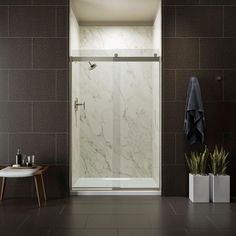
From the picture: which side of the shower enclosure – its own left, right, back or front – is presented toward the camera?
front

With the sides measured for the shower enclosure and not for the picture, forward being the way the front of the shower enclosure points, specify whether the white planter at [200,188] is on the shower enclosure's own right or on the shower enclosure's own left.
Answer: on the shower enclosure's own left

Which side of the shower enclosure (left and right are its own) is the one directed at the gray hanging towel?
left

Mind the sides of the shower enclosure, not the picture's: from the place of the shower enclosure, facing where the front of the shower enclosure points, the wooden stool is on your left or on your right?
on your right

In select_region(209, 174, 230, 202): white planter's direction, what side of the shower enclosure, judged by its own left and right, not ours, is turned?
left
